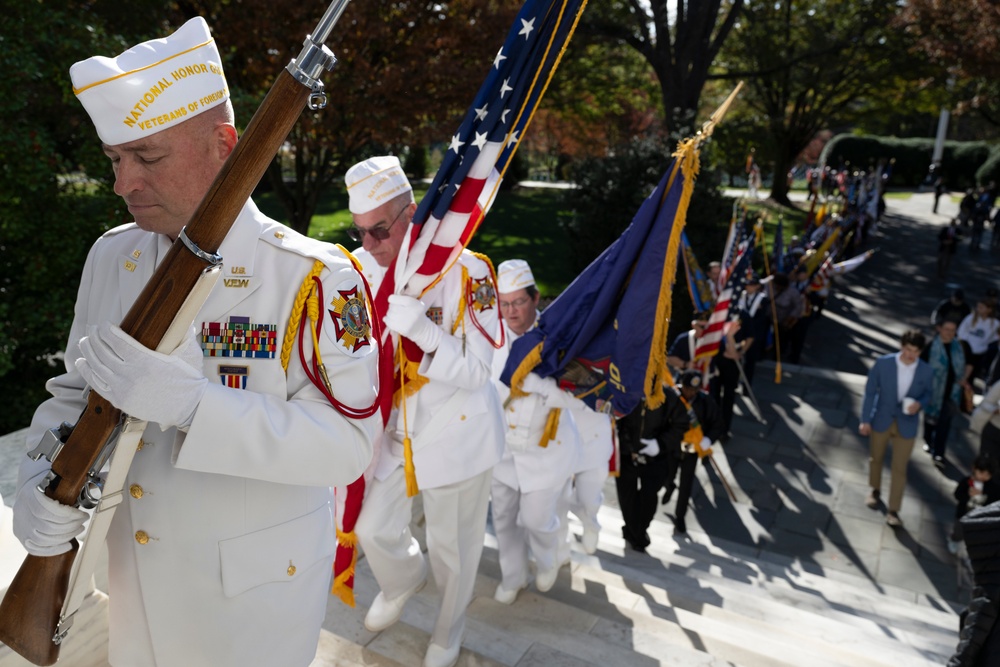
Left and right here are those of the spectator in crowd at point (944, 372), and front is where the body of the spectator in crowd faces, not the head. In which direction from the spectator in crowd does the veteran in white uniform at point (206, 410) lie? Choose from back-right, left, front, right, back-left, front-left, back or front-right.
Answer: front

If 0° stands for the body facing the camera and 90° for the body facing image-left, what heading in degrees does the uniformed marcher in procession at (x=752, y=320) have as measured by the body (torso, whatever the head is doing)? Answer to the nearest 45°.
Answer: approximately 45°

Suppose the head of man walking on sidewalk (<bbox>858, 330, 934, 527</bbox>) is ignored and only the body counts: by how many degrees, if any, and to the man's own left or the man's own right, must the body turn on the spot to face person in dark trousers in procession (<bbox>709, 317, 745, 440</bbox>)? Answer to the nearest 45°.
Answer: approximately 135° to the man's own right

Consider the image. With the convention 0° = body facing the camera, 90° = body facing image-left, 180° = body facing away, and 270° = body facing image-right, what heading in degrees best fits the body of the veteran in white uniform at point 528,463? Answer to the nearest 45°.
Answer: approximately 45°

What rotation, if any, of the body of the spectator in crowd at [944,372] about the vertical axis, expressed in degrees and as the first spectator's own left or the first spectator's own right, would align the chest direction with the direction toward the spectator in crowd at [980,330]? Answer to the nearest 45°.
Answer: approximately 180°

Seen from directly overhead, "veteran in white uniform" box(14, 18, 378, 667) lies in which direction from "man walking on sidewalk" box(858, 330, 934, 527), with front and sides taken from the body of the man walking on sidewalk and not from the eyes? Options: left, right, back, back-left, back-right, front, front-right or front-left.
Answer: front

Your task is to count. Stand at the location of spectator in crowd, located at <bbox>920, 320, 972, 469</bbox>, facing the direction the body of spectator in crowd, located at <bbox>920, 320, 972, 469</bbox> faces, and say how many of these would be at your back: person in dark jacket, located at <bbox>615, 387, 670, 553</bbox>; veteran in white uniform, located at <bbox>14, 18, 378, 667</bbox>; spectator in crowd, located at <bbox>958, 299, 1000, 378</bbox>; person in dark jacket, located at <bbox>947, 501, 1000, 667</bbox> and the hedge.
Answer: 2

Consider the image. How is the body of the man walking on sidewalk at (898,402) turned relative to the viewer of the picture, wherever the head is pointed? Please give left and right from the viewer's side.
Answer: facing the viewer

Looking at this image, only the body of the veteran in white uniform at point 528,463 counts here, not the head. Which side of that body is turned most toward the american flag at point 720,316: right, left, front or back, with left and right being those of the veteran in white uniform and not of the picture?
back

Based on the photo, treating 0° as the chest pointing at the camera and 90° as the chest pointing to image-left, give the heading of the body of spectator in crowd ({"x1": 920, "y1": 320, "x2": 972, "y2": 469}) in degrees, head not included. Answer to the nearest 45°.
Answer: approximately 0°

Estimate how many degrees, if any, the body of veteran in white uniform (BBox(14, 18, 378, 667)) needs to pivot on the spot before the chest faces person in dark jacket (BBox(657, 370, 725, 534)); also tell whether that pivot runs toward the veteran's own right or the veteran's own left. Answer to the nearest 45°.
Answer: approximately 180°

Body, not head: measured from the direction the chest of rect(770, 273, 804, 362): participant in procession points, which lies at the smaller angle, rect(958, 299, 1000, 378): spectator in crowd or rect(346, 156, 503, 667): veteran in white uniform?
the veteran in white uniform
